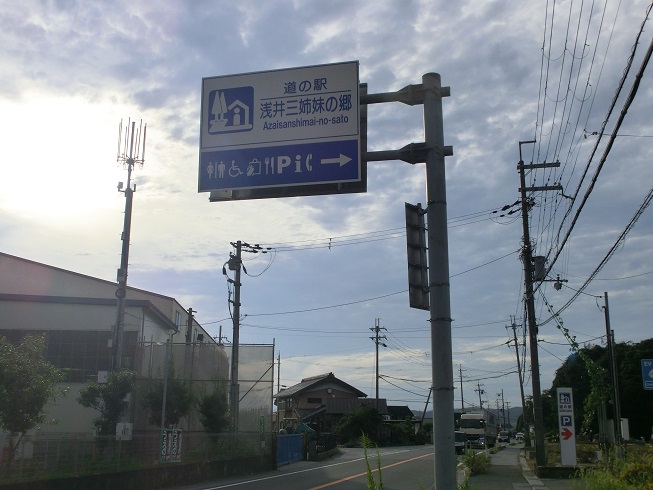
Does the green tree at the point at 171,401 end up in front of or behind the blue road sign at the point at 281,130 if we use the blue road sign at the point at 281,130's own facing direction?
behind

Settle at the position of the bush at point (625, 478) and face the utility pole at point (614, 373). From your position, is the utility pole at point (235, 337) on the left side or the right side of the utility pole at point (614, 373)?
left

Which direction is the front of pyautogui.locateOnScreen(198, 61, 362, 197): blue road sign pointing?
toward the camera

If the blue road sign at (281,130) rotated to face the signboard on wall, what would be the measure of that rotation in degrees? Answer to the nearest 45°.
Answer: approximately 180°

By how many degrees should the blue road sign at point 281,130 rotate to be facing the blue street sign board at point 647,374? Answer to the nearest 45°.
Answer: approximately 135° to its left

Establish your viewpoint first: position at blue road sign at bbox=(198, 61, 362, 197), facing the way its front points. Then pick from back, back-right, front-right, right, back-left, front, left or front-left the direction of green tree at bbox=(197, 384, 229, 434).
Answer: back

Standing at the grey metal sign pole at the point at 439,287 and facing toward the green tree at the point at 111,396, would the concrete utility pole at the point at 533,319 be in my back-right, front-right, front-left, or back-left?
front-right

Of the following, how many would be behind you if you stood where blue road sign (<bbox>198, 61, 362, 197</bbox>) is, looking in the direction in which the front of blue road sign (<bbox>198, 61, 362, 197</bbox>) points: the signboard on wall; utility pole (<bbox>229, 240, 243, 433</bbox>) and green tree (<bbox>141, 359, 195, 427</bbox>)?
3

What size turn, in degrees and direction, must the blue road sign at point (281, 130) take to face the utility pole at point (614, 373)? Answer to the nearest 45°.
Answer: approximately 135° to its left

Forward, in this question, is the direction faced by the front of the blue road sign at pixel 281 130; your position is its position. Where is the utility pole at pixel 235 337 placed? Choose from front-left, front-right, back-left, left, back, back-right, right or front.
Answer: back

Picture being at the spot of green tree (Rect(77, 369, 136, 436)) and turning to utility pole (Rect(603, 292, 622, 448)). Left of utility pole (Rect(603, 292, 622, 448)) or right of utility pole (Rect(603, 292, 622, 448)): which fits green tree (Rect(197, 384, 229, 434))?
left

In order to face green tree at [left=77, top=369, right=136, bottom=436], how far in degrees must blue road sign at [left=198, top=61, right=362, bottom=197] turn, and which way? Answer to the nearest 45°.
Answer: approximately 180°
